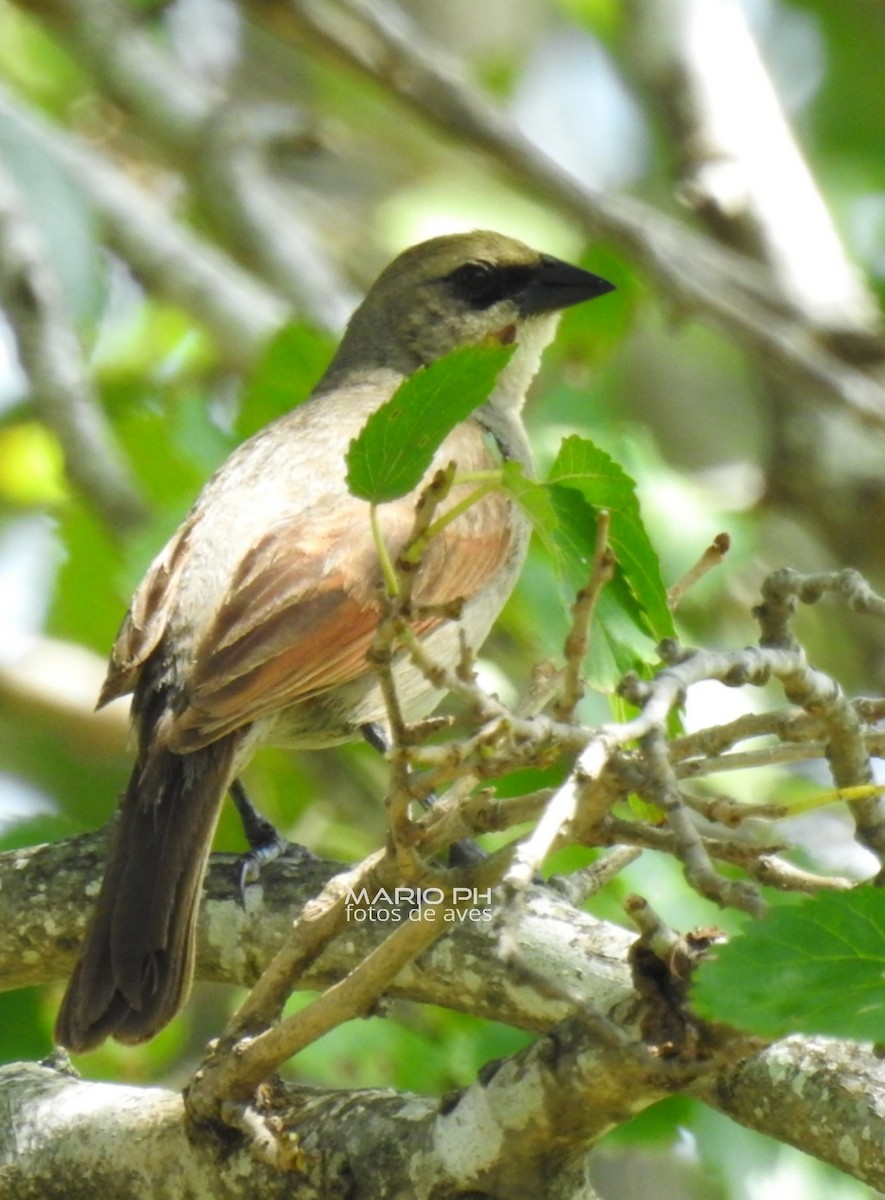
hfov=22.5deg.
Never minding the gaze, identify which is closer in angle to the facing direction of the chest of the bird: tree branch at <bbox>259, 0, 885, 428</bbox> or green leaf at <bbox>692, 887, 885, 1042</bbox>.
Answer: the tree branch

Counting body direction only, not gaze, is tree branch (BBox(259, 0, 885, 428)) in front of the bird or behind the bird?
in front

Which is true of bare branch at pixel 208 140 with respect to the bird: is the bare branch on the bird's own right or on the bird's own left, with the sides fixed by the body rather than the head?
on the bird's own left

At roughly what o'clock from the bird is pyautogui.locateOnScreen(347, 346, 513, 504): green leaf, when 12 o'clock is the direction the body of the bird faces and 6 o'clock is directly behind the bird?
The green leaf is roughly at 4 o'clock from the bird.

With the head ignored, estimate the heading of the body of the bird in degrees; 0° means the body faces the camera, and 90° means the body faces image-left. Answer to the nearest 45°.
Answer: approximately 225°

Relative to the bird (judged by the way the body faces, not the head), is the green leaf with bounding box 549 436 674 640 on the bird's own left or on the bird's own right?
on the bird's own right
